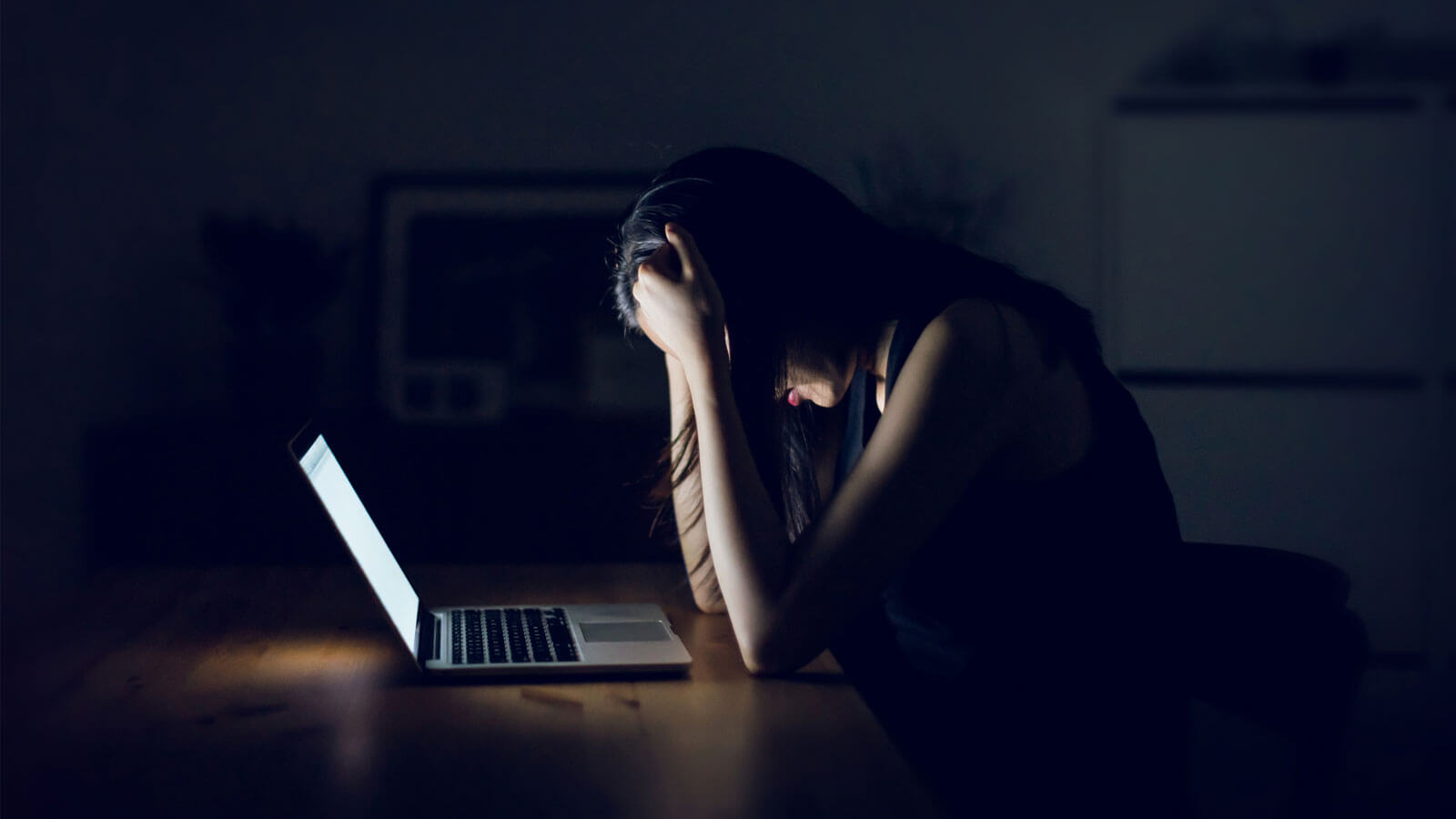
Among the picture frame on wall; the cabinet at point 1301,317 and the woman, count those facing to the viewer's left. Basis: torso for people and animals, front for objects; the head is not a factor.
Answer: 1

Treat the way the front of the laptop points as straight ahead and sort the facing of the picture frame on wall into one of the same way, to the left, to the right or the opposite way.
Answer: to the right

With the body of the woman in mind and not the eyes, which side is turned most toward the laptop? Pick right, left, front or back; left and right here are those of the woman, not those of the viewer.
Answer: front

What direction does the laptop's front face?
to the viewer's right

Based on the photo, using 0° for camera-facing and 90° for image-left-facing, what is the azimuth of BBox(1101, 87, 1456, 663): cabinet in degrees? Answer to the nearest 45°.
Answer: approximately 0°

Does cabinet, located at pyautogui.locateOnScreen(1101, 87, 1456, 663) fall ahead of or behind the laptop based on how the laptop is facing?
ahead

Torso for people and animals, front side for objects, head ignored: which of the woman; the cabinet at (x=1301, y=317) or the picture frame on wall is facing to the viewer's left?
the woman

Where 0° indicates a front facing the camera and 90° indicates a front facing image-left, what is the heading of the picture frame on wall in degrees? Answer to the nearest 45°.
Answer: approximately 0°

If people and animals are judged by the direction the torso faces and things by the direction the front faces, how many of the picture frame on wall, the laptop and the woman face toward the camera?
1

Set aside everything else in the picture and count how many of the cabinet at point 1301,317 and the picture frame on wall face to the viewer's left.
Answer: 0

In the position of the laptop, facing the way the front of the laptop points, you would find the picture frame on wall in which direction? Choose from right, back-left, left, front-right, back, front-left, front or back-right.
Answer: left

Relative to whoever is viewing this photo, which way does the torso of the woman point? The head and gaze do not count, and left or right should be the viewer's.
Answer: facing to the left of the viewer
